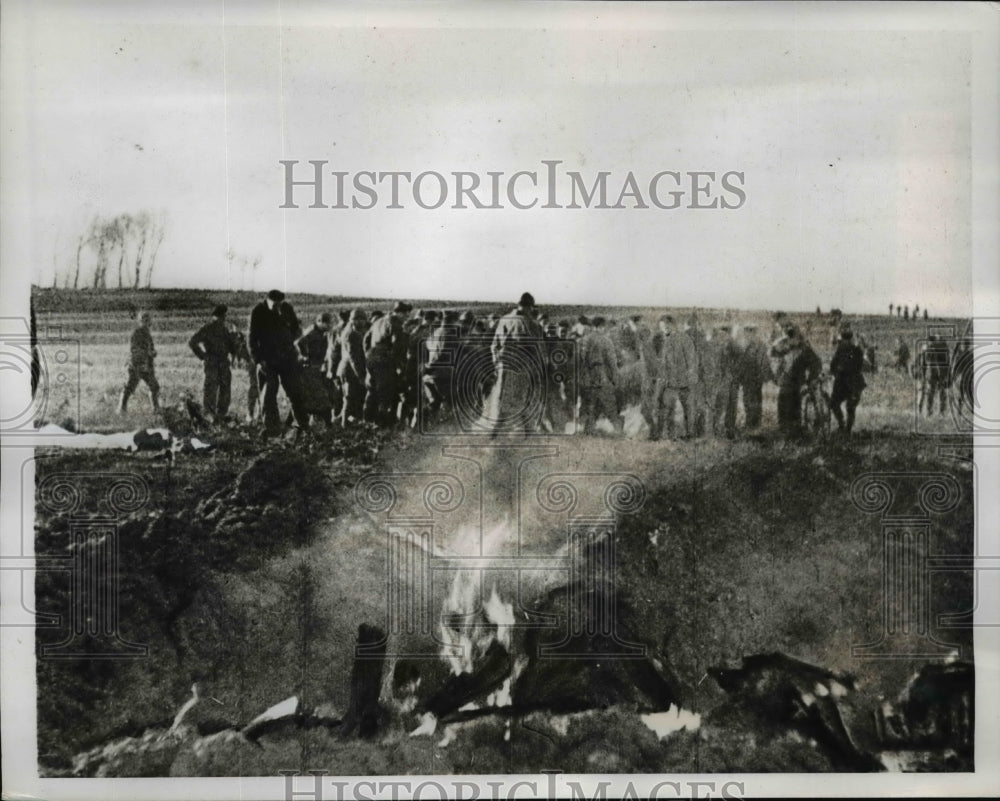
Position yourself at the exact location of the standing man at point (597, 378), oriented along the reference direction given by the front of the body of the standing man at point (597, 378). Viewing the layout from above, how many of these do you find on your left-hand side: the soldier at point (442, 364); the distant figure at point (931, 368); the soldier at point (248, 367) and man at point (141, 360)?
3

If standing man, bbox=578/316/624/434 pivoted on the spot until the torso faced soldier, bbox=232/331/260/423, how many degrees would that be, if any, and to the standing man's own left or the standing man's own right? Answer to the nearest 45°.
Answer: approximately 90° to the standing man's own left

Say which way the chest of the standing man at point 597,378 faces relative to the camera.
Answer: away from the camera
